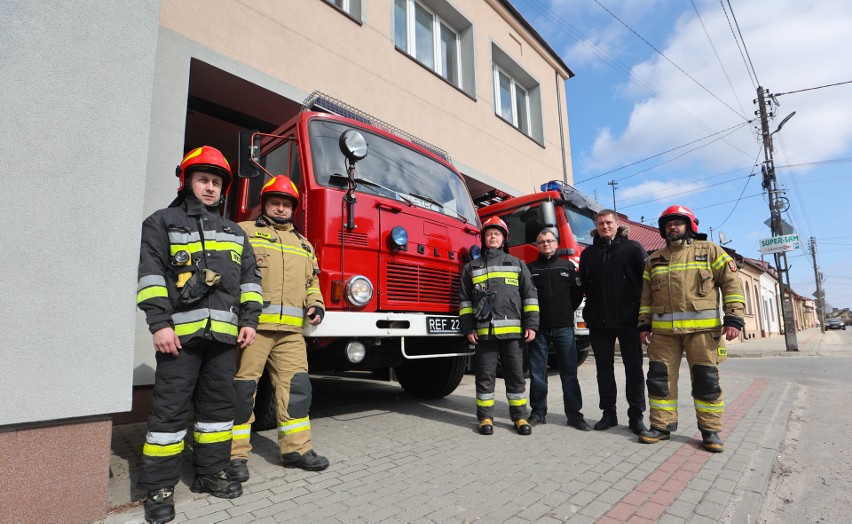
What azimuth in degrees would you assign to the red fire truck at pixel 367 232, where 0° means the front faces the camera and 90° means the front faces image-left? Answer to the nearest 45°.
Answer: approximately 315°

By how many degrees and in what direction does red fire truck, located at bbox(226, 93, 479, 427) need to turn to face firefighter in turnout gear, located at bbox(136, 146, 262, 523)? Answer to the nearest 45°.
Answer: approximately 90° to its right

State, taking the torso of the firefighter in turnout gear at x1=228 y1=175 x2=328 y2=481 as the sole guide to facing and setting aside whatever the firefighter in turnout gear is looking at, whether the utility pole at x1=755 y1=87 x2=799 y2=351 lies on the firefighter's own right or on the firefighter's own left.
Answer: on the firefighter's own left

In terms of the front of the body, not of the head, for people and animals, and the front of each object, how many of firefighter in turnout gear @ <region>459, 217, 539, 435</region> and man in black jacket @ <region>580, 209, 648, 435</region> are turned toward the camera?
2

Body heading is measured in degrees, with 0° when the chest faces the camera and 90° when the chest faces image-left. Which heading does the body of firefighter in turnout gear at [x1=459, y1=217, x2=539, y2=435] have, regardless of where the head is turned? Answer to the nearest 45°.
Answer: approximately 0°

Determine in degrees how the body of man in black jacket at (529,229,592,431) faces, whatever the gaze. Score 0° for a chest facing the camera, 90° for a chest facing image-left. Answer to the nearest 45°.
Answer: approximately 0°

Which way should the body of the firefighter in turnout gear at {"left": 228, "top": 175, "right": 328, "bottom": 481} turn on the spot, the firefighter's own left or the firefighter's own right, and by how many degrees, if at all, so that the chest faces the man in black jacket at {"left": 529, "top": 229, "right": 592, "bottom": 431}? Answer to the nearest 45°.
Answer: approximately 90° to the firefighter's own left
